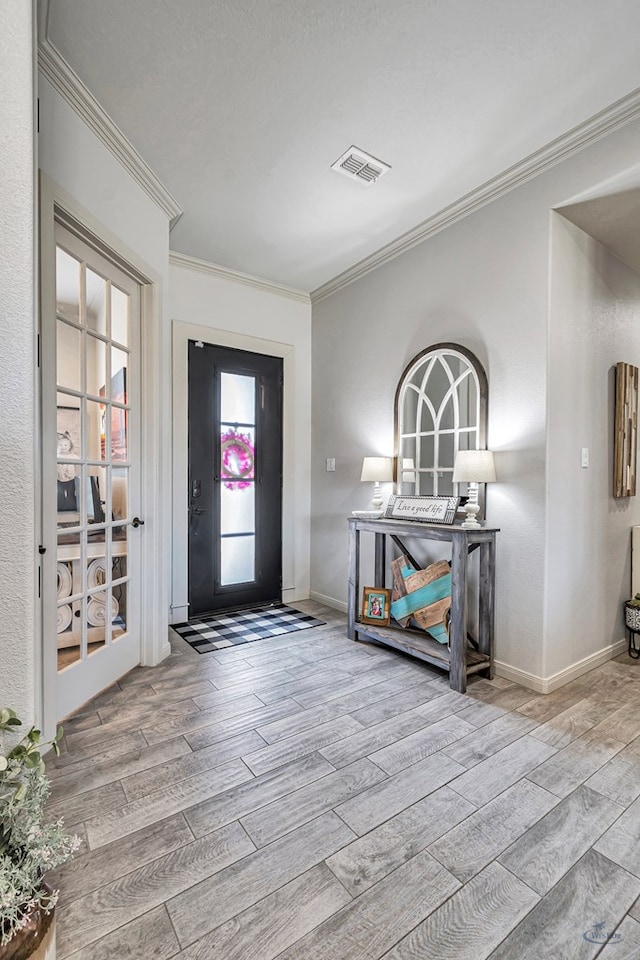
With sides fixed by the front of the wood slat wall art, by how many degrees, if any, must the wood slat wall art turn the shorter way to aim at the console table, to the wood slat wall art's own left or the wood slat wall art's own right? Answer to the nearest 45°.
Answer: approximately 90° to the wood slat wall art's own right

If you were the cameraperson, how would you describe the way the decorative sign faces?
facing the viewer and to the left of the viewer

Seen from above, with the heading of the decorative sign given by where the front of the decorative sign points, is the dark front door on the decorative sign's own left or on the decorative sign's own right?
on the decorative sign's own right

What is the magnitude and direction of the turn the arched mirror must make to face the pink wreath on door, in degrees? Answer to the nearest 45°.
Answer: approximately 45° to its right

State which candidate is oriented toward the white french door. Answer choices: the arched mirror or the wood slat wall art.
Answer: the arched mirror

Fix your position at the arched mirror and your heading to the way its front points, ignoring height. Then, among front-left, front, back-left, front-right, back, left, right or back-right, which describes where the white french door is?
front

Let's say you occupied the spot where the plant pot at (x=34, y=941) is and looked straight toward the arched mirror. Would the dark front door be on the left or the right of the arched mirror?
left

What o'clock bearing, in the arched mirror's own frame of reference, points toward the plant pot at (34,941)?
The plant pot is roughly at 11 o'clock from the arched mirror.

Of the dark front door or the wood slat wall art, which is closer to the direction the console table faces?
the dark front door
